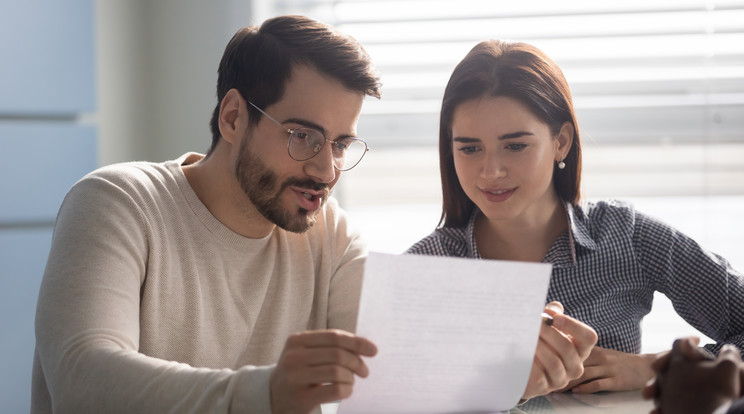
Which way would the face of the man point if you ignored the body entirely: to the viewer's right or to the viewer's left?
to the viewer's right

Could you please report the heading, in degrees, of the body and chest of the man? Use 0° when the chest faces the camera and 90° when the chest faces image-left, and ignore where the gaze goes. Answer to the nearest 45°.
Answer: approximately 315°

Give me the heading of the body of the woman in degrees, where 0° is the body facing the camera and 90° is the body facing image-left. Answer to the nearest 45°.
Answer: approximately 45°

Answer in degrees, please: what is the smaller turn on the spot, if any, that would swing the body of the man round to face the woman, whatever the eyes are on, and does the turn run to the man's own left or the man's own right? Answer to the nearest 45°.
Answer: approximately 45° to the man's own left

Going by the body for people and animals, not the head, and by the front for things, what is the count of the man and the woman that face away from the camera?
0
